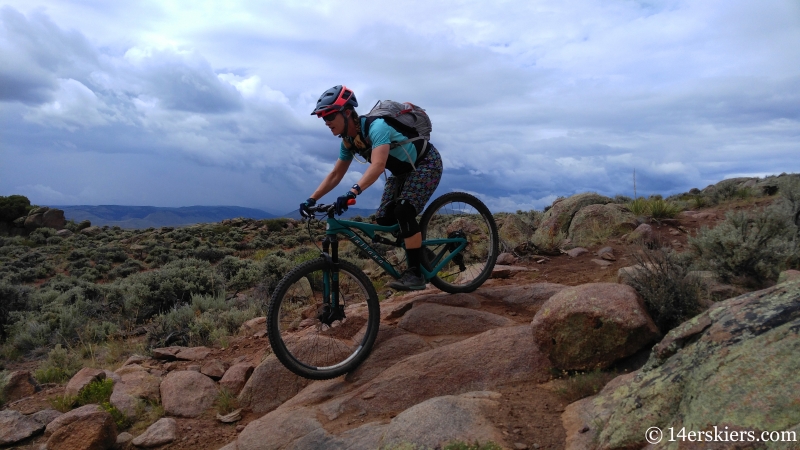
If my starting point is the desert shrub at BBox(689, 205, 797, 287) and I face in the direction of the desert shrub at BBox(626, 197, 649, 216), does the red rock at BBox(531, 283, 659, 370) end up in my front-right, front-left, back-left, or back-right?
back-left

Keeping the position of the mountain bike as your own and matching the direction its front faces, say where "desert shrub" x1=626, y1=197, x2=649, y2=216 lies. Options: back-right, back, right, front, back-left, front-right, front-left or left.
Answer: back

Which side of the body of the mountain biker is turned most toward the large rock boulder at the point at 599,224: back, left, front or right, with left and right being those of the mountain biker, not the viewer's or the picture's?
back

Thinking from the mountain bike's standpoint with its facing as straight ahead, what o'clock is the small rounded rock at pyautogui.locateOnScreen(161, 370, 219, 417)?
The small rounded rock is roughly at 2 o'clock from the mountain bike.

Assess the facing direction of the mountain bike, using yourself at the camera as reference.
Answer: facing the viewer and to the left of the viewer

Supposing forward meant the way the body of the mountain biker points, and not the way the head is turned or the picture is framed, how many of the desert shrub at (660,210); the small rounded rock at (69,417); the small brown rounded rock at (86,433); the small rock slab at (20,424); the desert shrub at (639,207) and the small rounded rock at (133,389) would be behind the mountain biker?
2

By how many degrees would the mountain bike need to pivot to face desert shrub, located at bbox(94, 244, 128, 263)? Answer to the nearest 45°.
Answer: approximately 90° to its right

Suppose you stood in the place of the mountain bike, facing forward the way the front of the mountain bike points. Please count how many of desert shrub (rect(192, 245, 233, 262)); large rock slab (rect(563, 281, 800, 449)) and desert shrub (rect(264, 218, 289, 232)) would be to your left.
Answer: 1

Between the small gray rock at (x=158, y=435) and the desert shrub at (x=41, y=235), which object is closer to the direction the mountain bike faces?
the small gray rock

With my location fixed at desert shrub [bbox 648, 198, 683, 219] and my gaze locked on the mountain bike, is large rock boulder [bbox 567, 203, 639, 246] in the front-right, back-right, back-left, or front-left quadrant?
front-right

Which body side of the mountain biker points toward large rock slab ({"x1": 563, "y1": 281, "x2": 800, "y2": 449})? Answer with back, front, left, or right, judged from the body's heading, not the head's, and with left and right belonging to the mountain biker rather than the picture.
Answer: left

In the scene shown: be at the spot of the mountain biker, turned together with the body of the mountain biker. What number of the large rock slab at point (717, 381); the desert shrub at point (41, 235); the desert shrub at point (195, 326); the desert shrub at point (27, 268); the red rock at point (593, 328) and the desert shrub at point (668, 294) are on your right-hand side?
3

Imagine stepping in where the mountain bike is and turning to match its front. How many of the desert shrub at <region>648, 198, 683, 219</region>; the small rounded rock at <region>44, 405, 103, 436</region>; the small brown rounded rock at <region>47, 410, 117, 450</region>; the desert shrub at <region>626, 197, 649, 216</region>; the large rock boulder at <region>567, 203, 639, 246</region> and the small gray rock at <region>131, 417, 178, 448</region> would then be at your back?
3

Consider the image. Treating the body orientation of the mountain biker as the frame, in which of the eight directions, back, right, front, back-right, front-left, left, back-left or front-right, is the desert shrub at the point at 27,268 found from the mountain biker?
right

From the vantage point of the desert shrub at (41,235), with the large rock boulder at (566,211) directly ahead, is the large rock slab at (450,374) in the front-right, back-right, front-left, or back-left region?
front-right

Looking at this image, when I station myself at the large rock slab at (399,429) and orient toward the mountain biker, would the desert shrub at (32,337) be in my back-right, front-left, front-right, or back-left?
front-left

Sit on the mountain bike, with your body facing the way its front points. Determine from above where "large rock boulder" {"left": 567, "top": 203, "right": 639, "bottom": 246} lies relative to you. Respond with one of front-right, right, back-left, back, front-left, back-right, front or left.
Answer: back

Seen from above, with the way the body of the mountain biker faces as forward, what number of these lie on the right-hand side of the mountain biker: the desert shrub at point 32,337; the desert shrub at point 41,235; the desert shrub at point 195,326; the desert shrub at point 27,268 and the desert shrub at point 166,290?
5

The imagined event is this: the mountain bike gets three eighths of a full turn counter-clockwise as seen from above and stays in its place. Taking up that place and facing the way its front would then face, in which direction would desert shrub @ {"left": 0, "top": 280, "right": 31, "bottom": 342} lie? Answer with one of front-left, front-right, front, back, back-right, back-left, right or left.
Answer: back-left
